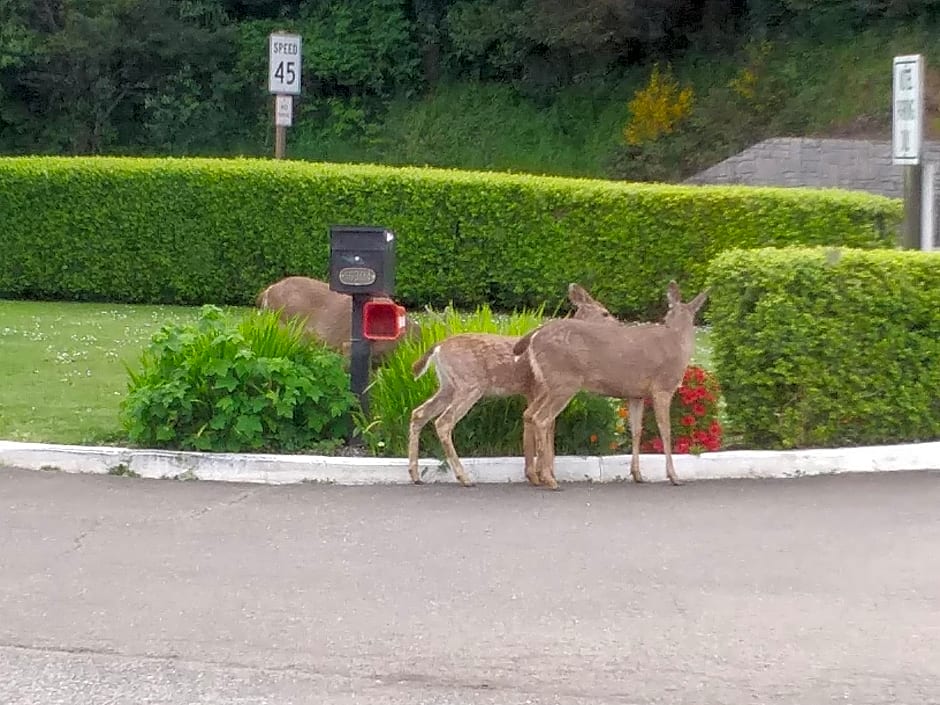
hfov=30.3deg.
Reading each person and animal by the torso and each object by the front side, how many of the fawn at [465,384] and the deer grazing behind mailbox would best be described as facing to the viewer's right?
2

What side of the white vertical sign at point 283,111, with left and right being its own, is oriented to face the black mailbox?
front

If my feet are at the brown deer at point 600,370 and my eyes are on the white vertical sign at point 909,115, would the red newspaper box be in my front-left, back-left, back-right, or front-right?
back-left

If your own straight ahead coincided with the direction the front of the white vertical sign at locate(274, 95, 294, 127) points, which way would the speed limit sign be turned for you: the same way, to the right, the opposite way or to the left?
the same way

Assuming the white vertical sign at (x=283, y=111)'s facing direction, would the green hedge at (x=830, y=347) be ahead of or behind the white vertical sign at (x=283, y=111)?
ahead

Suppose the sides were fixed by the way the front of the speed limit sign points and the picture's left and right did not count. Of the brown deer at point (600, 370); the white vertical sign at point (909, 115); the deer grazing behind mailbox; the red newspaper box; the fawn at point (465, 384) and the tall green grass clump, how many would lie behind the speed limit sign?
0

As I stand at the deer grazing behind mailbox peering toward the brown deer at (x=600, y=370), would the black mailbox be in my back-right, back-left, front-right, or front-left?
front-right

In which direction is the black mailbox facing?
toward the camera

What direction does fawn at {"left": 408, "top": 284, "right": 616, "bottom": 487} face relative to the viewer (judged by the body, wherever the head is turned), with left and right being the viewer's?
facing to the right of the viewer

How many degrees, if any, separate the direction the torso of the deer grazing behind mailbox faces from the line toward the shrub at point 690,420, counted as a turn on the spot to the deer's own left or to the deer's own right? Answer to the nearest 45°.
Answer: approximately 45° to the deer's own right

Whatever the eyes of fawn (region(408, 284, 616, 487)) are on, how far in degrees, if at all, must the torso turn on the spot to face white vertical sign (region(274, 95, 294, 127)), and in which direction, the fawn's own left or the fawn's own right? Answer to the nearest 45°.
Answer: approximately 90° to the fawn's own left

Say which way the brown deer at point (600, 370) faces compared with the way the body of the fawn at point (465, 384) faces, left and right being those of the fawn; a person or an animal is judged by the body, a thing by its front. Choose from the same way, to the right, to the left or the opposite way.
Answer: the same way

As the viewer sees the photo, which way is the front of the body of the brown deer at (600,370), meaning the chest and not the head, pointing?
to the viewer's right

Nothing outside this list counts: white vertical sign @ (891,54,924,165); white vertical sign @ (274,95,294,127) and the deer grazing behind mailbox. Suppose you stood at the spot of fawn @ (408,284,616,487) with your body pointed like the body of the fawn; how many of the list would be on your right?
0

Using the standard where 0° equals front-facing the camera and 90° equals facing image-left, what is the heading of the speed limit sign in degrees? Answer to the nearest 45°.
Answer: approximately 0°

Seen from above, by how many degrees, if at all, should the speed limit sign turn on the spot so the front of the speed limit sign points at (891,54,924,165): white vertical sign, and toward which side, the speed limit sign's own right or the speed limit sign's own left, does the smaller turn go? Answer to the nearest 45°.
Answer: approximately 45° to the speed limit sign's own left

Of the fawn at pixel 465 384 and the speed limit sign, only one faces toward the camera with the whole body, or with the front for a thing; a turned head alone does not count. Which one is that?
the speed limit sign

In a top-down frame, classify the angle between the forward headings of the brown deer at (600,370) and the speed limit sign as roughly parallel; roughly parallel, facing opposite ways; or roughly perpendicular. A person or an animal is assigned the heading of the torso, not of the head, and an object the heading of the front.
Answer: roughly perpendicular

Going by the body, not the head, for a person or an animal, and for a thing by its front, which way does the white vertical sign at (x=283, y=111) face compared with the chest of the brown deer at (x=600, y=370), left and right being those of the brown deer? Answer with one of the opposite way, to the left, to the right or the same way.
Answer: to the right

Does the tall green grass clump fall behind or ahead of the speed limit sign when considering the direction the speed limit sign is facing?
ahead

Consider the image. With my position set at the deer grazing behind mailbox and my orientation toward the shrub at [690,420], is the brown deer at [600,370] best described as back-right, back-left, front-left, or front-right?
front-right

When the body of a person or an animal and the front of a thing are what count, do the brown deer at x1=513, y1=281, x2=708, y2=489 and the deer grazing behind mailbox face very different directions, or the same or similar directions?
same or similar directions

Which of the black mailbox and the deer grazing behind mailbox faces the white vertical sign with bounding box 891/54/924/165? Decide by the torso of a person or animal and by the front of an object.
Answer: the deer grazing behind mailbox

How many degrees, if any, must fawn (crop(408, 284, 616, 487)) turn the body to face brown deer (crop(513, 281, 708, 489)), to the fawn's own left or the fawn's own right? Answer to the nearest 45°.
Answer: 0° — it already faces it

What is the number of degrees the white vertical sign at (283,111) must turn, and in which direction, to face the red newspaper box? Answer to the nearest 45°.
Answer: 0° — it already faces it

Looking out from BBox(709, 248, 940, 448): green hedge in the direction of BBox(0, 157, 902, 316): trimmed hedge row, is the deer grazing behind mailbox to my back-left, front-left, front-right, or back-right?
front-left
